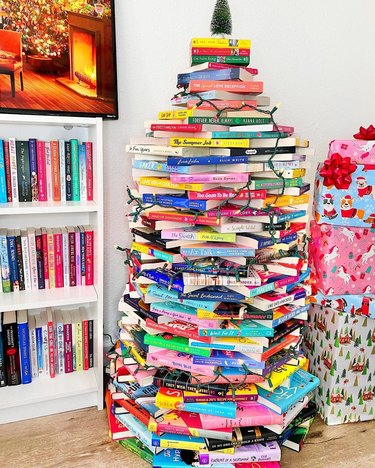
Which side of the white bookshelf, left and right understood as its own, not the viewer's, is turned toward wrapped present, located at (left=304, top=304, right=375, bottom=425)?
left

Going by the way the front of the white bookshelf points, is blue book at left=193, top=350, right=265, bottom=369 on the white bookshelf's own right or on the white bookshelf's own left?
on the white bookshelf's own left

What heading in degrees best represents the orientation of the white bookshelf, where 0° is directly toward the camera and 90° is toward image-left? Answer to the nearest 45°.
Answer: approximately 0°

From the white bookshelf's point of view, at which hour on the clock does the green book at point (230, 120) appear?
The green book is roughly at 10 o'clock from the white bookshelf.

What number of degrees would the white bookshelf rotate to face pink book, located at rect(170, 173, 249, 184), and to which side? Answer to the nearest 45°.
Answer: approximately 45° to its left
